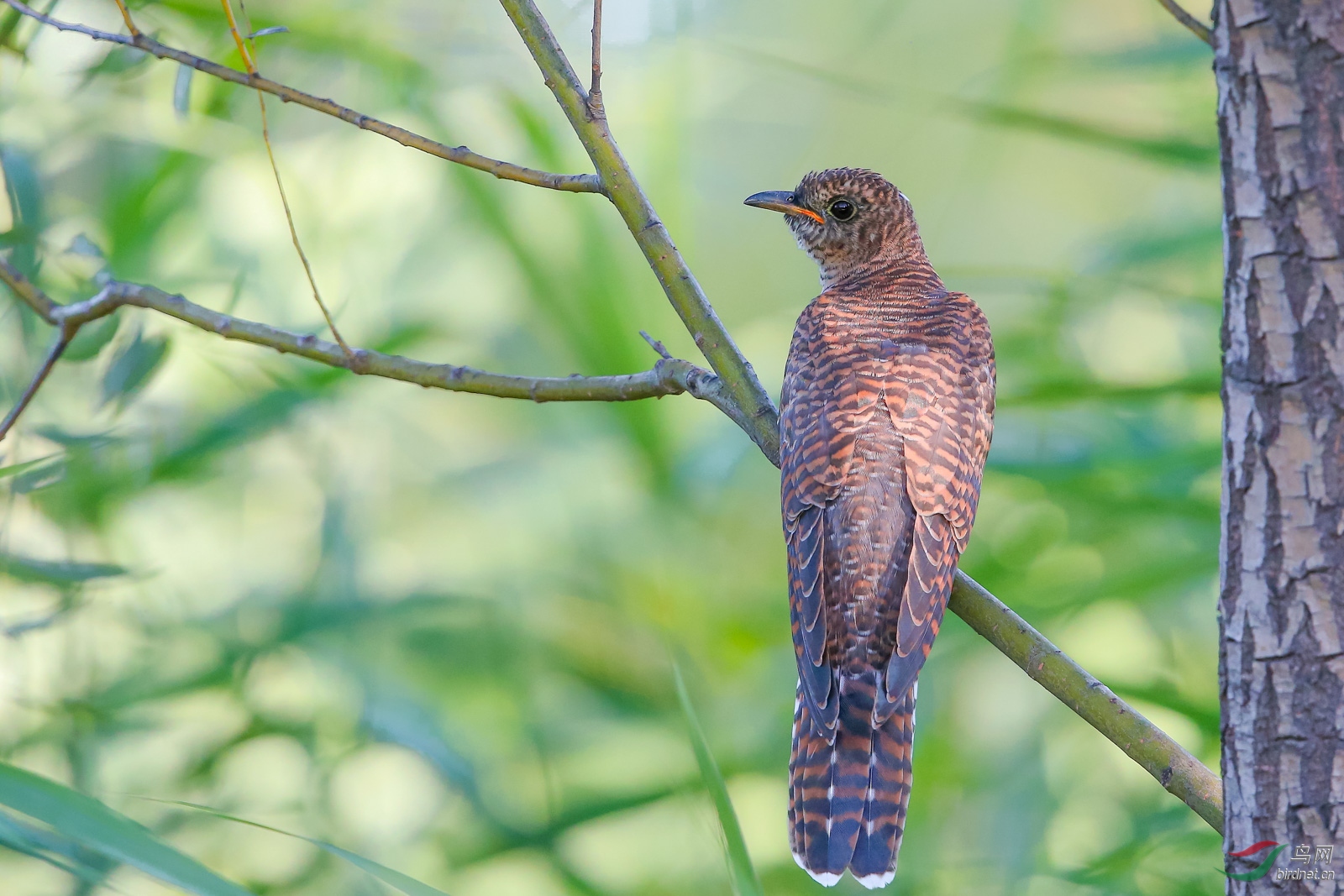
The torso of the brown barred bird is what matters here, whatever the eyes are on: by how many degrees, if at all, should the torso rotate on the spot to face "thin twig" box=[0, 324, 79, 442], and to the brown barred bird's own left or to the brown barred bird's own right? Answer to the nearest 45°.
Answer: approximately 90° to the brown barred bird's own left

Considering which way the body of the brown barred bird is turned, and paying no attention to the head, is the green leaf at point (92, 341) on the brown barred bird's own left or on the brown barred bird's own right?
on the brown barred bird's own left

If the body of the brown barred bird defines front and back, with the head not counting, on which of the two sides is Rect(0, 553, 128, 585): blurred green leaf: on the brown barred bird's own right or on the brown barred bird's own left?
on the brown barred bird's own left

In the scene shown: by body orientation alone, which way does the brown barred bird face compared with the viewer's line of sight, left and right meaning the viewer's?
facing away from the viewer
